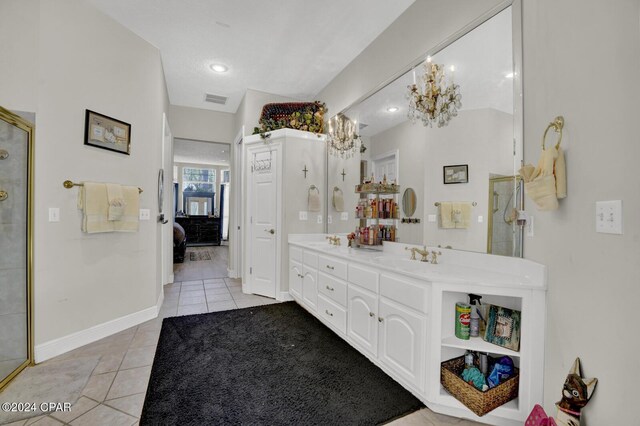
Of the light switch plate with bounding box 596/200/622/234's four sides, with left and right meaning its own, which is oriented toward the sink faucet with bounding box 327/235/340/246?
right

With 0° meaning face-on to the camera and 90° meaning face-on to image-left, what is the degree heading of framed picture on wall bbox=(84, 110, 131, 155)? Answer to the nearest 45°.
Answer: approximately 315°

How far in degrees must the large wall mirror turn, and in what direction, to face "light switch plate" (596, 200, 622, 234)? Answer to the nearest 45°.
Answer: approximately 90° to its left

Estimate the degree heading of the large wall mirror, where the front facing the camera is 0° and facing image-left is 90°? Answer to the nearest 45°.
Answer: approximately 45°

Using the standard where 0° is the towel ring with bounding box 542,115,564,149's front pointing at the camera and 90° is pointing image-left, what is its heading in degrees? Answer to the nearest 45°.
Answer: approximately 45°
